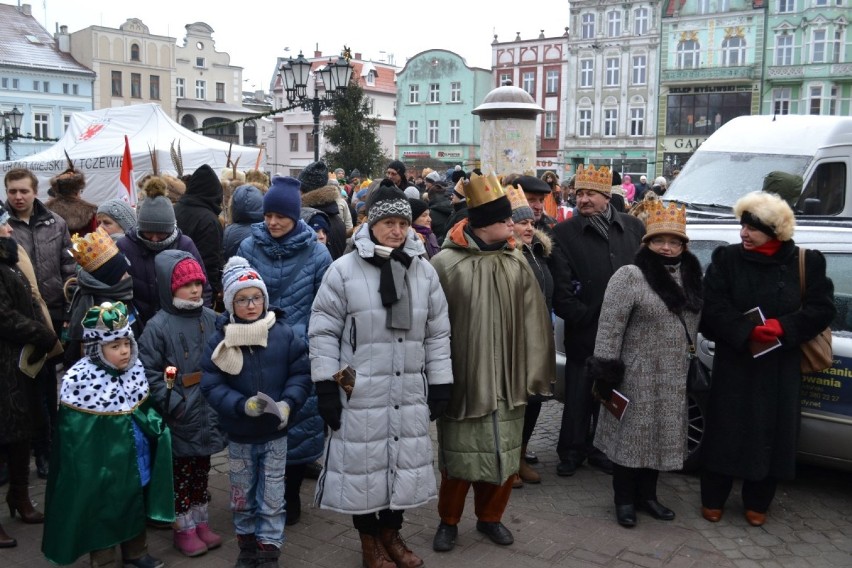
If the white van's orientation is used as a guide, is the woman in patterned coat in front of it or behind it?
in front

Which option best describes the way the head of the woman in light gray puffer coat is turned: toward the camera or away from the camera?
toward the camera

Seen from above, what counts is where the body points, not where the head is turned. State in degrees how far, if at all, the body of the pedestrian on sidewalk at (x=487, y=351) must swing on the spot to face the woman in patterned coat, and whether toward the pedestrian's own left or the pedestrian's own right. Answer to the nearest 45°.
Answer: approximately 90° to the pedestrian's own left

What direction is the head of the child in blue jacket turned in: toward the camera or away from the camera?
toward the camera

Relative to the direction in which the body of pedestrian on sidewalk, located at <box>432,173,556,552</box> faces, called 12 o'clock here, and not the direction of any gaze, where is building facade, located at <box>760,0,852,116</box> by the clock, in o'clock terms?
The building facade is roughly at 8 o'clock from the pedestrian on sidewalk.

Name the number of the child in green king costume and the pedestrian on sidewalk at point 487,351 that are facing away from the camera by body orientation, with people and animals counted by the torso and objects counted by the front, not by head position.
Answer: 0

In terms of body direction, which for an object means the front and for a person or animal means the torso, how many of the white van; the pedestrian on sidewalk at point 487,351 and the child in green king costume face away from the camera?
0

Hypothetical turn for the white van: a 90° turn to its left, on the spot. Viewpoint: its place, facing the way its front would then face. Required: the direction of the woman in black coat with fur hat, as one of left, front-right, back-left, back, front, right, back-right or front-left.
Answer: front-right

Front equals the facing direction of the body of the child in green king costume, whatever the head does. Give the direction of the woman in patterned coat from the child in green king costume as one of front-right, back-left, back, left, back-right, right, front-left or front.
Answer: front-left

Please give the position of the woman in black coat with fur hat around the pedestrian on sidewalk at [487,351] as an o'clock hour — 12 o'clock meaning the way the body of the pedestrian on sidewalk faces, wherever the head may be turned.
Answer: The woman in black coat with fur hat is roughly at 10 o'clock from the pedestrian on sidewalk.

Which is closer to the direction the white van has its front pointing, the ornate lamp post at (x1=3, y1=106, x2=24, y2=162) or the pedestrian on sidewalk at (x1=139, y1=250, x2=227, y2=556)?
the pedestrian on sidewalk

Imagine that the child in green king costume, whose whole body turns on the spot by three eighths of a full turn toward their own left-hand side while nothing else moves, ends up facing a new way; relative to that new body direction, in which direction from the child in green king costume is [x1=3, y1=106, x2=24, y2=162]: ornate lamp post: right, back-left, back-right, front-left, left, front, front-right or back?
front

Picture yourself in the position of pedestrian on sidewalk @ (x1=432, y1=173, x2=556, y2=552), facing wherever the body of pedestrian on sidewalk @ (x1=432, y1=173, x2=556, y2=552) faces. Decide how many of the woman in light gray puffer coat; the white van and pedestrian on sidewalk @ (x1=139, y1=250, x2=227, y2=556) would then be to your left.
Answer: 1

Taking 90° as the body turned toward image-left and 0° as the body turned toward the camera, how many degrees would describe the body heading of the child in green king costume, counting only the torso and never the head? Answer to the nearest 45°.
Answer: approximately 315°

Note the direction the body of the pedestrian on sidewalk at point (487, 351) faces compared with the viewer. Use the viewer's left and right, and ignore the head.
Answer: facing the viewer and to the right of the viewer
